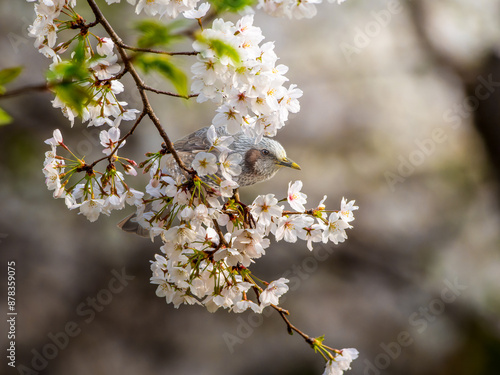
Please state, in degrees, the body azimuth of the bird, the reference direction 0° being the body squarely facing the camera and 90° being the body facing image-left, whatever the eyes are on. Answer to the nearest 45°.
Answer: approximately 270°
